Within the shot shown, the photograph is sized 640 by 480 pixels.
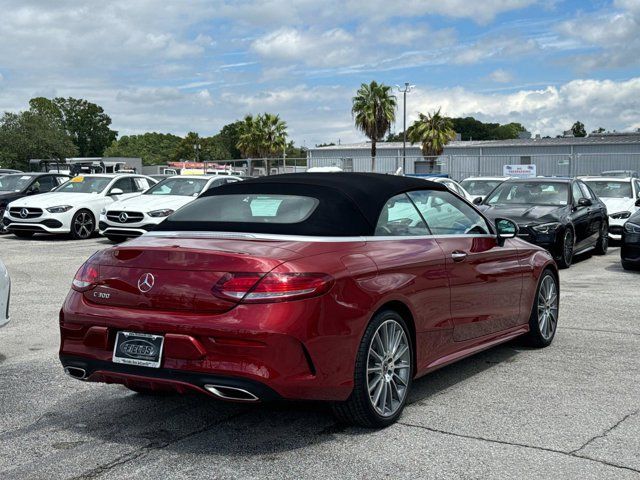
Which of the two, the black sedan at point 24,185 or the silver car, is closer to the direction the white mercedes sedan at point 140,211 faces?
the silver car

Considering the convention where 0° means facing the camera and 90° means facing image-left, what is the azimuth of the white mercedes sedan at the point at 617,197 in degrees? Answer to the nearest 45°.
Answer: approximately 45°

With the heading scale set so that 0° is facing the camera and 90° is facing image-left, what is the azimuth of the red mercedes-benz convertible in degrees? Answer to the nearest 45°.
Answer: approximately 225°

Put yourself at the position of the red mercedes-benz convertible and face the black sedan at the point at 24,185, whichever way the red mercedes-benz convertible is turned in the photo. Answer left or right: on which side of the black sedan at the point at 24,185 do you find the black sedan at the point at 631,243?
right

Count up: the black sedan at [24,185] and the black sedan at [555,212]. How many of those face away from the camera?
0

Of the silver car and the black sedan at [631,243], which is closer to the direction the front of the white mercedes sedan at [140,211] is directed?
the silver car

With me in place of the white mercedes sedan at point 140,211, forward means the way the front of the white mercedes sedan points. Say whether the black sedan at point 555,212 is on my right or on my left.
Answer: on my left

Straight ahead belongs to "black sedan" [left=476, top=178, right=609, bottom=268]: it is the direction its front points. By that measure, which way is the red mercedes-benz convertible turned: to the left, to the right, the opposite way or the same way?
the opposite way

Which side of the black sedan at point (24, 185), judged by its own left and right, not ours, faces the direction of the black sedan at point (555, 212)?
left

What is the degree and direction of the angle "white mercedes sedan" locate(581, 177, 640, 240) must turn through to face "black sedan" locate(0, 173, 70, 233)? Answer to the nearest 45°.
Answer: approximately 45° to its right

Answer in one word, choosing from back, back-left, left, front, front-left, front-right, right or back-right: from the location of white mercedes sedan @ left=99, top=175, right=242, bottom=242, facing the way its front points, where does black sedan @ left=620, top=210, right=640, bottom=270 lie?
left

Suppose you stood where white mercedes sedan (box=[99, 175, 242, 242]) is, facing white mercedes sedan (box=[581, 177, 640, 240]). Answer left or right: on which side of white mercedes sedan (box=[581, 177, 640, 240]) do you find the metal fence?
left

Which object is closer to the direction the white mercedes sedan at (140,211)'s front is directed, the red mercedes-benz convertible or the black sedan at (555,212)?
the red mercedes-benz convertible

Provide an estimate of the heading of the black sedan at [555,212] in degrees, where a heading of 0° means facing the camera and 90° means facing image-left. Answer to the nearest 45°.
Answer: approximately 45°

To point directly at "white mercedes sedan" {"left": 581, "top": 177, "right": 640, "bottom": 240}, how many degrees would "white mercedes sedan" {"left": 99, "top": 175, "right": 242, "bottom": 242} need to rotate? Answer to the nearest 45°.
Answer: approximately 135° to its left

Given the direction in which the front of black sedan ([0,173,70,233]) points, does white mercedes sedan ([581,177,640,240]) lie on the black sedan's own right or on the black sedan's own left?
on the black sedan's own left

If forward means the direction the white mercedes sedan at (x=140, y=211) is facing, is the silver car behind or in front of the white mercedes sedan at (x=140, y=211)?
in front
